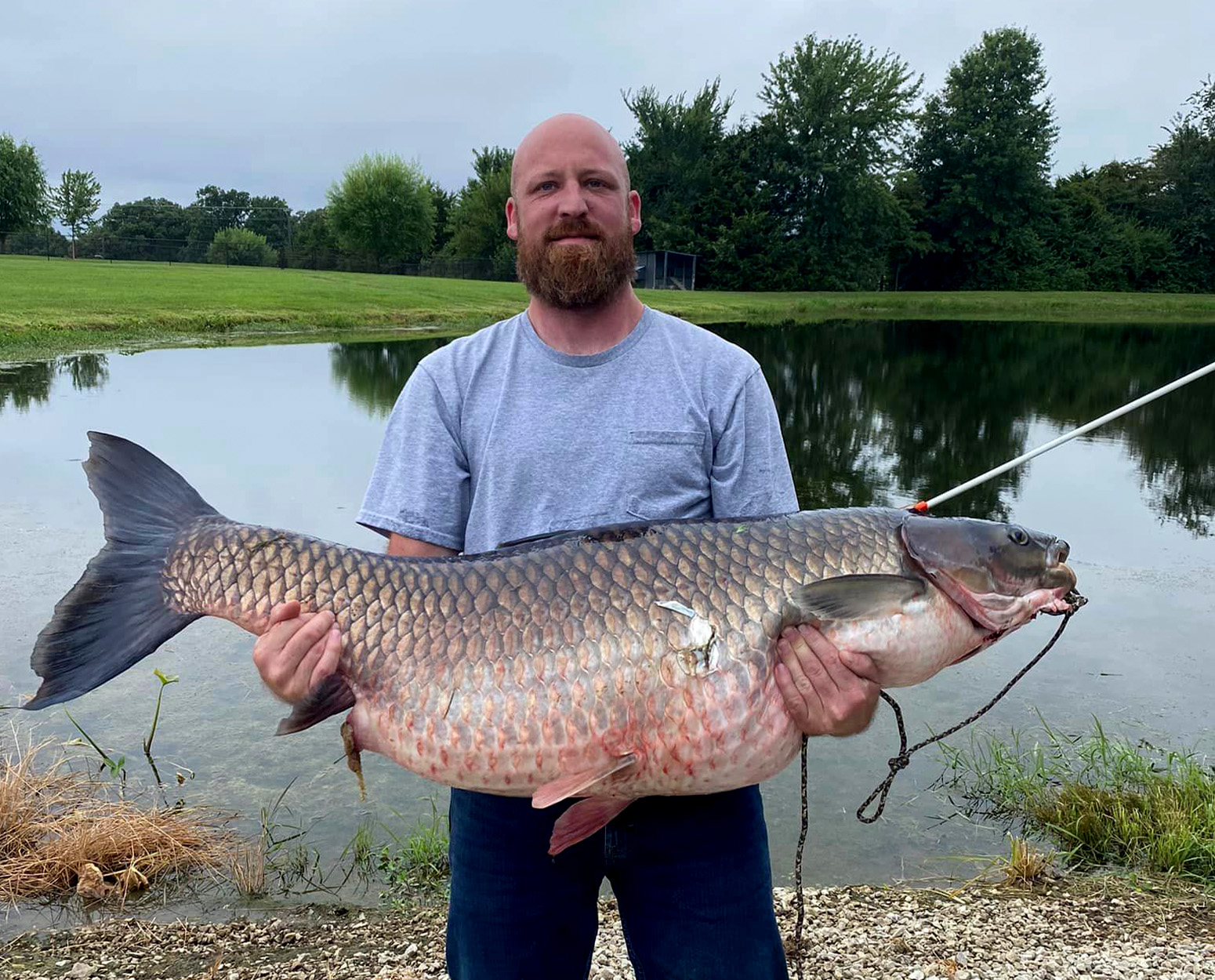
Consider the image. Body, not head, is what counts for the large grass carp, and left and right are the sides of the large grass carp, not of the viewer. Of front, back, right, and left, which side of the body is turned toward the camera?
right

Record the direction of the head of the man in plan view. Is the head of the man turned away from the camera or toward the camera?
toward the camera

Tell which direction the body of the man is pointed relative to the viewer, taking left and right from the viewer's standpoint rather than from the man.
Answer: facing the viewer
